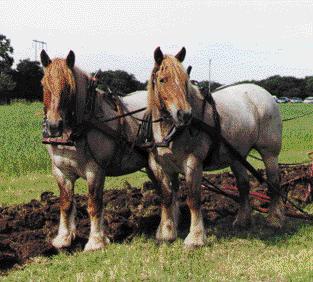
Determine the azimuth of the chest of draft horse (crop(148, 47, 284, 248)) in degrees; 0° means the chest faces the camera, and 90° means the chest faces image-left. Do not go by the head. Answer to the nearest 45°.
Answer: approximately 45°

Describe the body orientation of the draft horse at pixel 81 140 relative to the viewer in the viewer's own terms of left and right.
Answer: facing the viewer and to the left of the viewer

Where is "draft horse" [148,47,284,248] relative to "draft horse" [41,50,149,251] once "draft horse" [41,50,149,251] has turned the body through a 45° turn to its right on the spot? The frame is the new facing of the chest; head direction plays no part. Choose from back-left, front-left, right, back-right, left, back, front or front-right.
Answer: back
